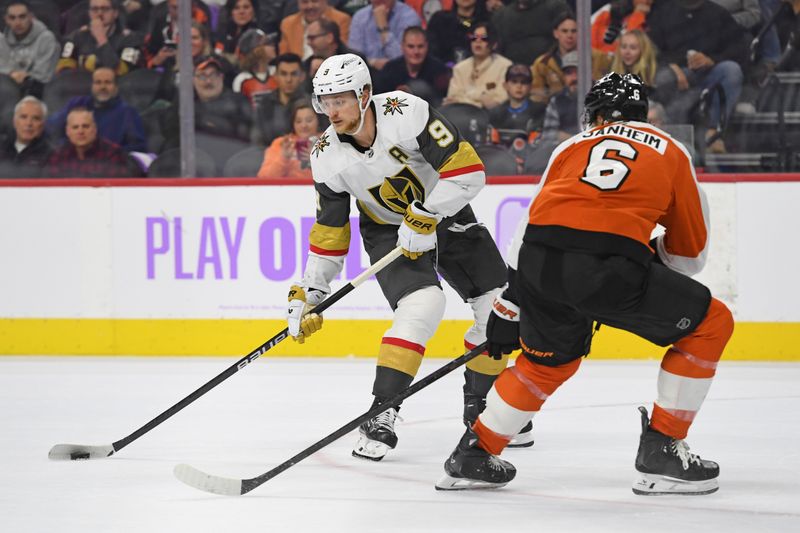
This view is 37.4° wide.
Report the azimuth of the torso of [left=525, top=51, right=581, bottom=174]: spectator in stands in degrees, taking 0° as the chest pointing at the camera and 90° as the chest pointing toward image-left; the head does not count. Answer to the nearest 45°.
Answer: approximately 45°

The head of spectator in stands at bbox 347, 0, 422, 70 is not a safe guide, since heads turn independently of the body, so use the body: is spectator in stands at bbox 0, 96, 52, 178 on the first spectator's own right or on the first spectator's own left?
on the first spectator's own right

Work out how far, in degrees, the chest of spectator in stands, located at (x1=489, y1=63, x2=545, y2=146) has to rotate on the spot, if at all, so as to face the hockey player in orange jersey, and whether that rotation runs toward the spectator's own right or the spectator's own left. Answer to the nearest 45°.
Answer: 0° — they already face them

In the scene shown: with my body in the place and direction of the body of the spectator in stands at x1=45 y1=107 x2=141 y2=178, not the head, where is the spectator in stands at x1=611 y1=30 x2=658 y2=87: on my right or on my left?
on my left

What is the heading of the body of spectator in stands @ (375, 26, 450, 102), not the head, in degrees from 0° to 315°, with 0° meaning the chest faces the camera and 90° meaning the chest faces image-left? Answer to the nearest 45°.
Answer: approximately 0°

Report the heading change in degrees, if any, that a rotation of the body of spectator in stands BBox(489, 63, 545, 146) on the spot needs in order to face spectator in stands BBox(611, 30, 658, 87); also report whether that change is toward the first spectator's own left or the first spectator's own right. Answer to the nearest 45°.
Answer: approximately 90° to the first spectator's own left

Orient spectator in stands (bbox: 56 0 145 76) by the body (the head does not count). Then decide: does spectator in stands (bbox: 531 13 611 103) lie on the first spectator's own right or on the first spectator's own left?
on the first spectator's own left
